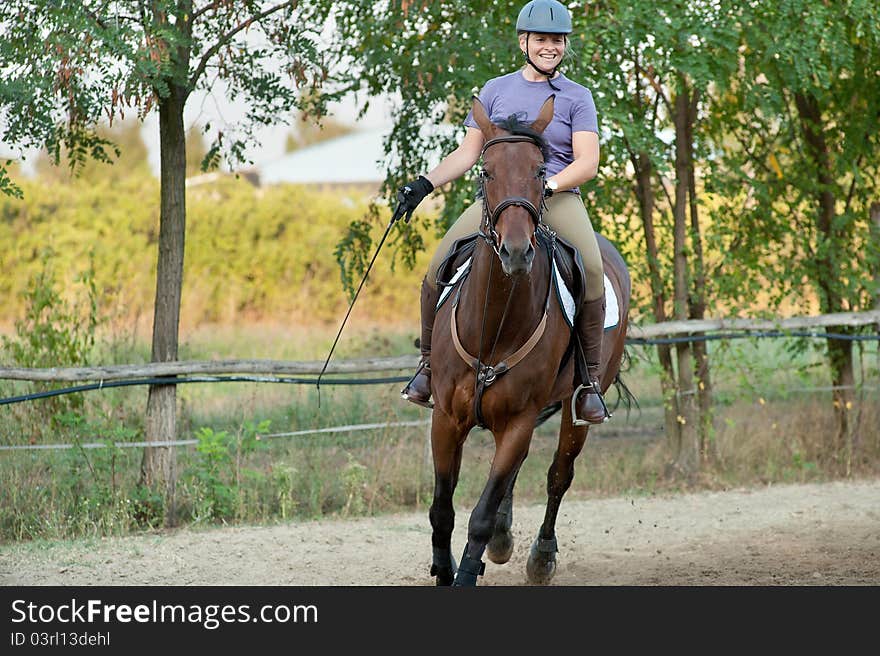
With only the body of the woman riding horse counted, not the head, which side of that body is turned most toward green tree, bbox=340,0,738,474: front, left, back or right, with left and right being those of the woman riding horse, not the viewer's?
back

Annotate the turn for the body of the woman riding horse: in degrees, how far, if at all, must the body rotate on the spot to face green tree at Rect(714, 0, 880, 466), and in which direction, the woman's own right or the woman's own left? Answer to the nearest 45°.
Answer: approximately 135° to the woman's own left

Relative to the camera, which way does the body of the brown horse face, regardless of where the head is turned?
toward the camera

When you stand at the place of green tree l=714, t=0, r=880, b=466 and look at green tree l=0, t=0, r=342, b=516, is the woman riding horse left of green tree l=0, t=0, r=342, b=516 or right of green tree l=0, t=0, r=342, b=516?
left

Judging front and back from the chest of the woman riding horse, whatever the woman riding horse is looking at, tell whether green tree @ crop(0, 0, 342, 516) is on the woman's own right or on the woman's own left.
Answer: on the woman's own right

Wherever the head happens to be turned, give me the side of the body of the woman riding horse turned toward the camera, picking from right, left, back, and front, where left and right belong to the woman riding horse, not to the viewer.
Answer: front

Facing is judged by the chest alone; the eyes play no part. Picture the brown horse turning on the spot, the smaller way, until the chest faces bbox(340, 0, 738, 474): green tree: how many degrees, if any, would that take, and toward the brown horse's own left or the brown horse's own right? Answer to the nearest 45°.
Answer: approximately 180°
